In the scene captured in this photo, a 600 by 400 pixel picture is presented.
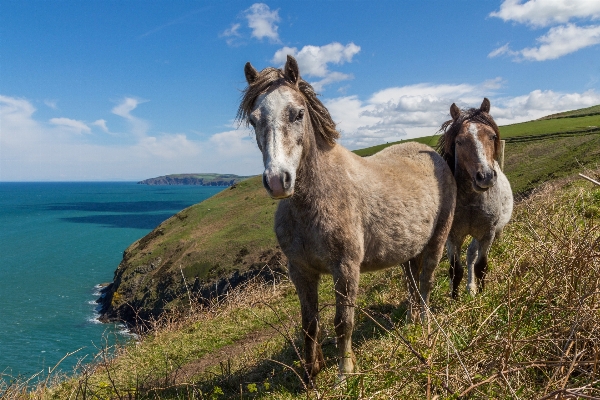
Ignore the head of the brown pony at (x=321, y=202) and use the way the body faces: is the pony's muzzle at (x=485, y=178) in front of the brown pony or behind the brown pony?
behind

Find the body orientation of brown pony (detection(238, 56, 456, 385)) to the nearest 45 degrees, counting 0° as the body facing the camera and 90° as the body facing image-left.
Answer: approximately 45°

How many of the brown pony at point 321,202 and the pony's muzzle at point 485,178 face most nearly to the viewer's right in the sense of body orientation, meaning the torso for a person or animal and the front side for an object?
0

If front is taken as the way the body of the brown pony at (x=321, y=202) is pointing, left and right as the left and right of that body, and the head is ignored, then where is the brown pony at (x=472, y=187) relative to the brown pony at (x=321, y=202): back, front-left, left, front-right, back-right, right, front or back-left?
back
